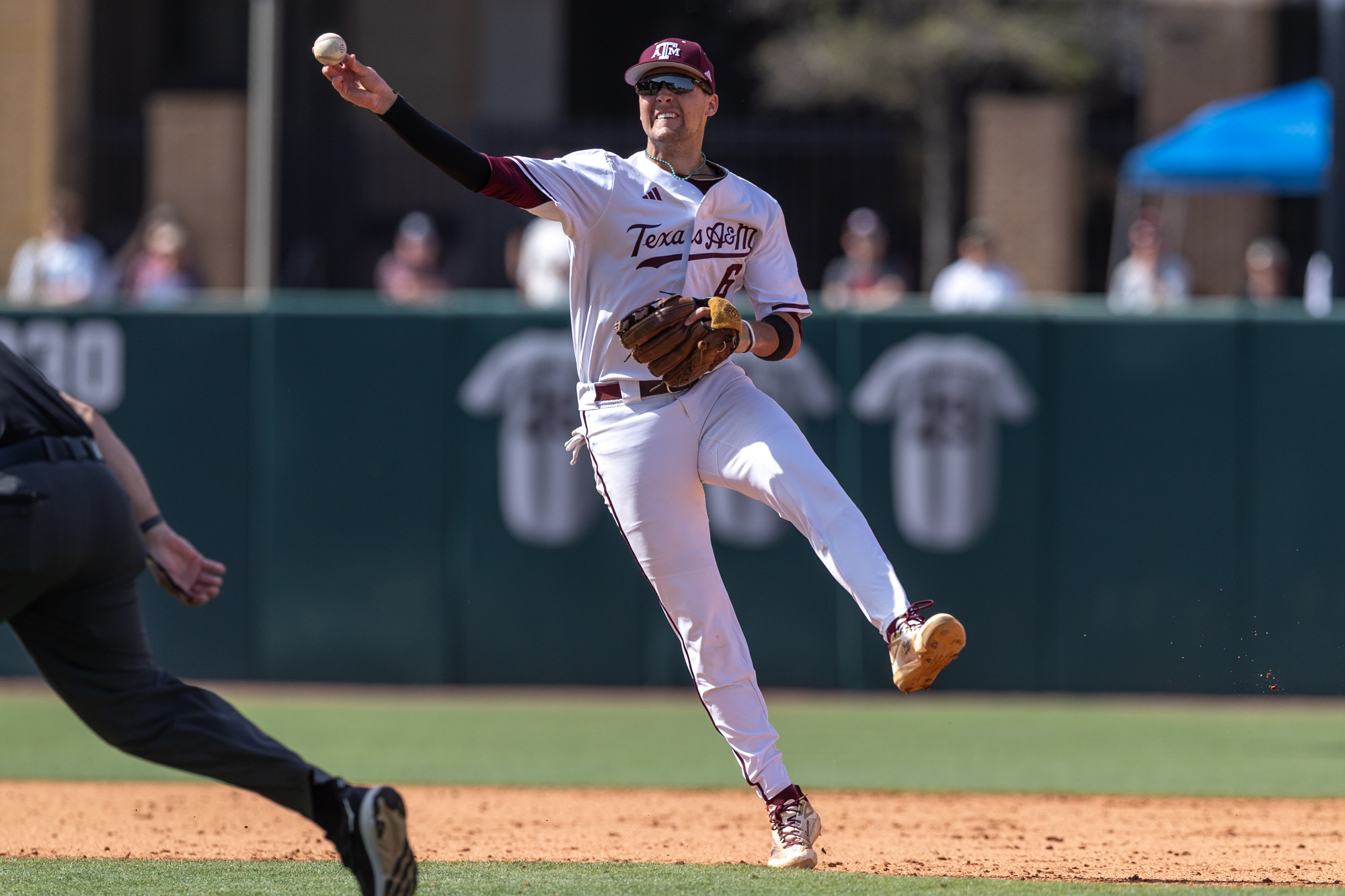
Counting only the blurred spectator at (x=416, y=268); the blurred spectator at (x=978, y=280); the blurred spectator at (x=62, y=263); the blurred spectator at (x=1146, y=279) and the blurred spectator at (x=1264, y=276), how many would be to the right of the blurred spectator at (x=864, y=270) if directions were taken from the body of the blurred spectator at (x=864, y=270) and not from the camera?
2

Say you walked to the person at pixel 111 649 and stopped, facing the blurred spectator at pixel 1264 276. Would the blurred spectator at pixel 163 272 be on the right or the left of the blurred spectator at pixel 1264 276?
left

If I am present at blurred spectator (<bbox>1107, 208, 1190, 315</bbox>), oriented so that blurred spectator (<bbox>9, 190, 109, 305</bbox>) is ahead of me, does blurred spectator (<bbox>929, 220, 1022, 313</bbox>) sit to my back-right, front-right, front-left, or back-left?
front-left

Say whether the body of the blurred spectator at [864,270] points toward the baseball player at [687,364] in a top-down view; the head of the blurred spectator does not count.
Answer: yes

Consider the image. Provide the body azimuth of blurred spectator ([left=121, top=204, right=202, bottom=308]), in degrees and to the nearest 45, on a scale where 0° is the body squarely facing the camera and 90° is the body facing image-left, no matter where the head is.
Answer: approximately 0°

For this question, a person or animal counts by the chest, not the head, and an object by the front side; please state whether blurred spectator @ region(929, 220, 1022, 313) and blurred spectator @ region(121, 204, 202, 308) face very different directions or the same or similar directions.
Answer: same or similar directions

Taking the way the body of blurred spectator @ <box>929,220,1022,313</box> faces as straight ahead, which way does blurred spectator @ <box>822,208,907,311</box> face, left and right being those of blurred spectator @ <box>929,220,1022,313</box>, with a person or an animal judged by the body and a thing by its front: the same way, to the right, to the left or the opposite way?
the same way

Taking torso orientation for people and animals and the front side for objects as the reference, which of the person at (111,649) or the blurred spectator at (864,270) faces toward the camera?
the blurred spectator

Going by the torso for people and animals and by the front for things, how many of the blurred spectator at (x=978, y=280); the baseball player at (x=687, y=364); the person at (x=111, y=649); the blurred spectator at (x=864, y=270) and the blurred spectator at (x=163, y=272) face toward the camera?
4

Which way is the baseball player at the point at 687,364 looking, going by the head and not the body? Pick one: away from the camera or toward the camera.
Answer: toward the camera

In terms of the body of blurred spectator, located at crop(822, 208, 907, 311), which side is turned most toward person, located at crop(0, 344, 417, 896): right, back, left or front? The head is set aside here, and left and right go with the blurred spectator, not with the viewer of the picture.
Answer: front

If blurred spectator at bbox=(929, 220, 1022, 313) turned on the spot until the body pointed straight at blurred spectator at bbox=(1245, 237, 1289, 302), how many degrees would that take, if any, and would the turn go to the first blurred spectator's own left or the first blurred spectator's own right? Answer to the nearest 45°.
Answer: approximately 135° to the first blurred spectator's own left

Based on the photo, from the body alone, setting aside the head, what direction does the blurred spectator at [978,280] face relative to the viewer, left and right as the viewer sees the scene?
facing the viewer

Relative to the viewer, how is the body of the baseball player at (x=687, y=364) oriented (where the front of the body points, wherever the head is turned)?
toward the camera
